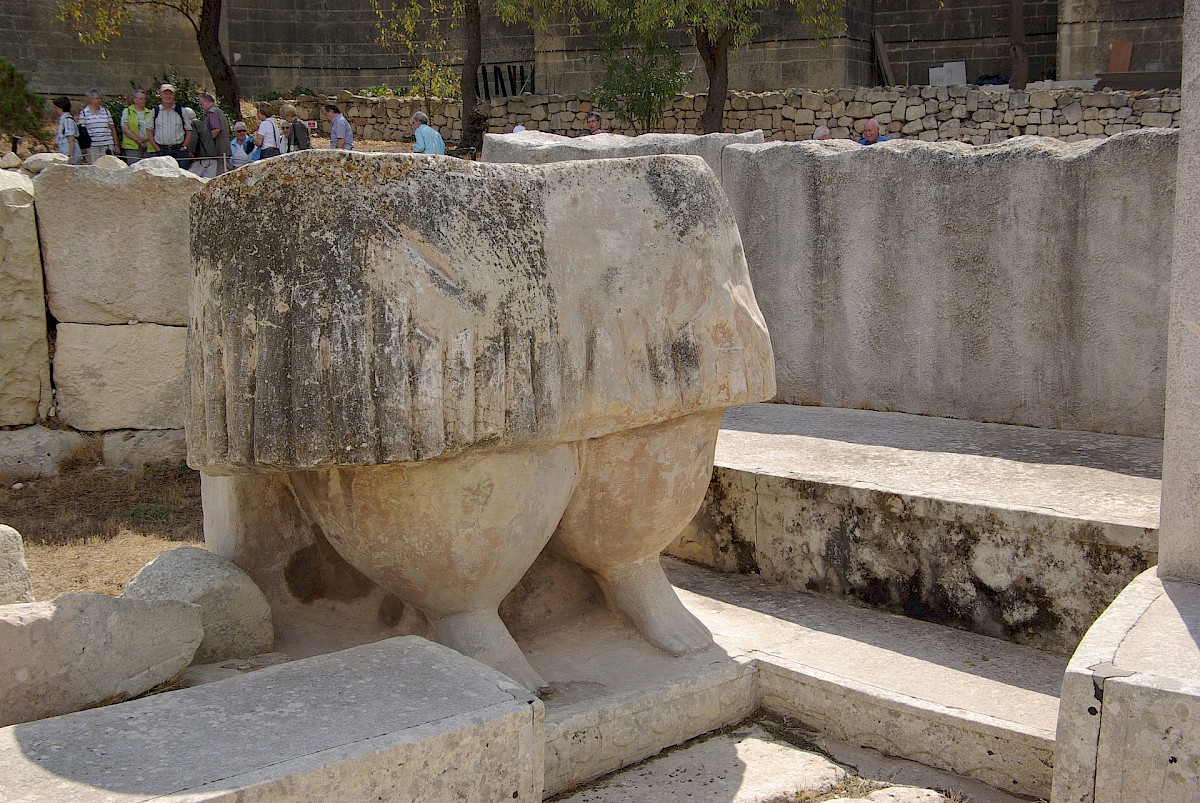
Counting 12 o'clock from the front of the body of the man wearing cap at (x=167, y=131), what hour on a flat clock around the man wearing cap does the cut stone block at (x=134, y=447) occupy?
The cut stone block is roughly at 12 o'clock from the man wearing cap.

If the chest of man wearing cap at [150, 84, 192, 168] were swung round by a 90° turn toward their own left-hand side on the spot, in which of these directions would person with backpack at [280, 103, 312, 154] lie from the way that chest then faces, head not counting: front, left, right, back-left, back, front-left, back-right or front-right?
front-left

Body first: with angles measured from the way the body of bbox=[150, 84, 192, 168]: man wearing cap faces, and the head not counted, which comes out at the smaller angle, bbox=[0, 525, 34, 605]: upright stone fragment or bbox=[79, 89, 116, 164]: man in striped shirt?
the upright stone fragment

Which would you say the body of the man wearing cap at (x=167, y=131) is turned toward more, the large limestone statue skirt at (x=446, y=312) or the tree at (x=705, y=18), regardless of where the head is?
the large limestone statue skirt

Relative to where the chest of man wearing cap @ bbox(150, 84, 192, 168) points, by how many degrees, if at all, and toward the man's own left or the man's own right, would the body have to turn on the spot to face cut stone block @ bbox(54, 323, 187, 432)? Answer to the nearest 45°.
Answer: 0° — they already face it

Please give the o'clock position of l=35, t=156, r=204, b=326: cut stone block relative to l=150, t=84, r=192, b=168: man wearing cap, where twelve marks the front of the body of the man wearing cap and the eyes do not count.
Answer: The cut stone block is roughly at 12 o'clock from the man wearing cap.

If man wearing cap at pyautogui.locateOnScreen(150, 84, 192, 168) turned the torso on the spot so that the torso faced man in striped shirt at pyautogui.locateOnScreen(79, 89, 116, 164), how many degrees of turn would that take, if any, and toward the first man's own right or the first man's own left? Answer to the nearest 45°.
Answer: approximately 135° to the first man's own right

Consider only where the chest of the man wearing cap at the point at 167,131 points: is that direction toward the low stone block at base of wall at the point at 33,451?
yes

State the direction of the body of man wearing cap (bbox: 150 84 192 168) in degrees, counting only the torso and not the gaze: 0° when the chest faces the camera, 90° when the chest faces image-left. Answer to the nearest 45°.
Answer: approximately 0°
